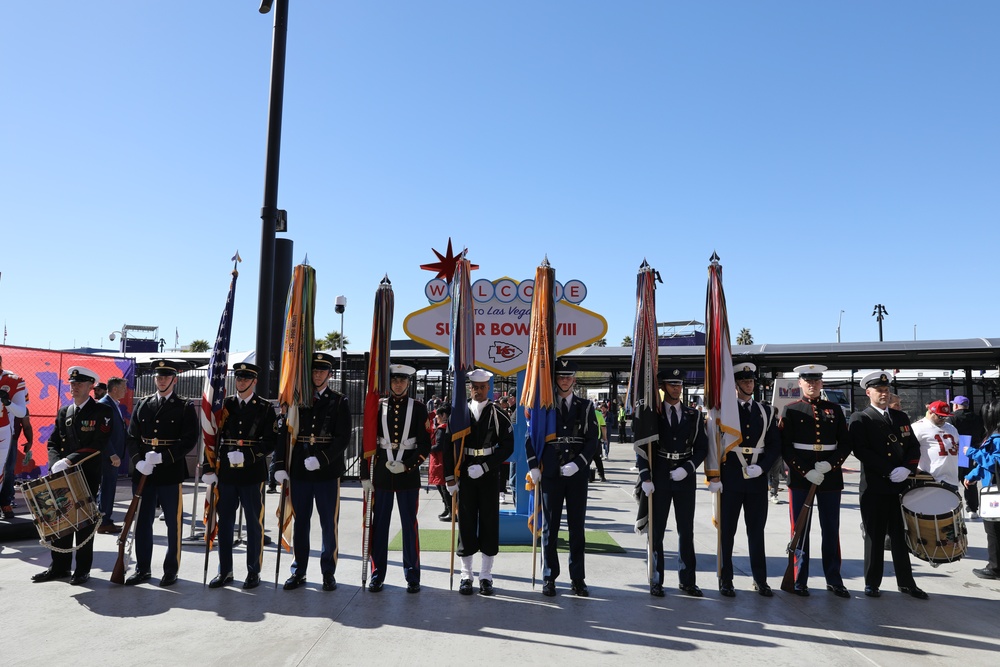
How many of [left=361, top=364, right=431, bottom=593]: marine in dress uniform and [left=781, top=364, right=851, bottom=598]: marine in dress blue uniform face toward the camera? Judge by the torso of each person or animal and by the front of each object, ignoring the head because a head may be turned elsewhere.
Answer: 2

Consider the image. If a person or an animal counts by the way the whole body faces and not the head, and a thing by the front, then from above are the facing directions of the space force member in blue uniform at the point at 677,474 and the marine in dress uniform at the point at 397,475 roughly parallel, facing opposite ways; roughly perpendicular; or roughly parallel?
roughly parallel

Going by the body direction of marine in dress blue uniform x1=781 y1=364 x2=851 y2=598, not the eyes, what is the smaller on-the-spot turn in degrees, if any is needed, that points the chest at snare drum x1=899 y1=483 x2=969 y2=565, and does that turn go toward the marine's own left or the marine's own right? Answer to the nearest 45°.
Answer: approximately 90° to the marine's own left

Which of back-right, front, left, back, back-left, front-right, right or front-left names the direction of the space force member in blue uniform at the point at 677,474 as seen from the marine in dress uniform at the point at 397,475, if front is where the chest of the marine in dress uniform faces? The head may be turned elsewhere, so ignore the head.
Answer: left

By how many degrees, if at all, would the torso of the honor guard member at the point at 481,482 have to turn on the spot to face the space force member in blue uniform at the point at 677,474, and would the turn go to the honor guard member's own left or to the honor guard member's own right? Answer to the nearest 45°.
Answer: approximately 90° to the honor guard member's own left

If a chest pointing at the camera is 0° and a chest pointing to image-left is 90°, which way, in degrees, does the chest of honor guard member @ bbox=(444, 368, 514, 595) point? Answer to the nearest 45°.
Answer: approximately 0°

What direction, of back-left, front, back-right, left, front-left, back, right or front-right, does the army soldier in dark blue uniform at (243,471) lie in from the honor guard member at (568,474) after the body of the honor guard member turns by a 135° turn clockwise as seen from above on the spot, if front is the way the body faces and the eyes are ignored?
front-left

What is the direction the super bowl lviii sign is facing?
toward the camera

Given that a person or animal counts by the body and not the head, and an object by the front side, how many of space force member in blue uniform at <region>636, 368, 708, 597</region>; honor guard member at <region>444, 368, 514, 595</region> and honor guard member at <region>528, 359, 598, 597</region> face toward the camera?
3

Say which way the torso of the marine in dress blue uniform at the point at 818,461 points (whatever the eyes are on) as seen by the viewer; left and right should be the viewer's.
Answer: facing the viewer

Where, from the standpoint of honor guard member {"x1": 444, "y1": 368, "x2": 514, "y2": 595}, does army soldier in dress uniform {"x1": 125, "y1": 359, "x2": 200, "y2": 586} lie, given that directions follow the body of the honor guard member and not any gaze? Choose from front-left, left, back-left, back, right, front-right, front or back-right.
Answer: right

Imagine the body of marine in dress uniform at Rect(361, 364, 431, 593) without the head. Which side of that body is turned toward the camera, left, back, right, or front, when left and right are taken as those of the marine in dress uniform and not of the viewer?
front
